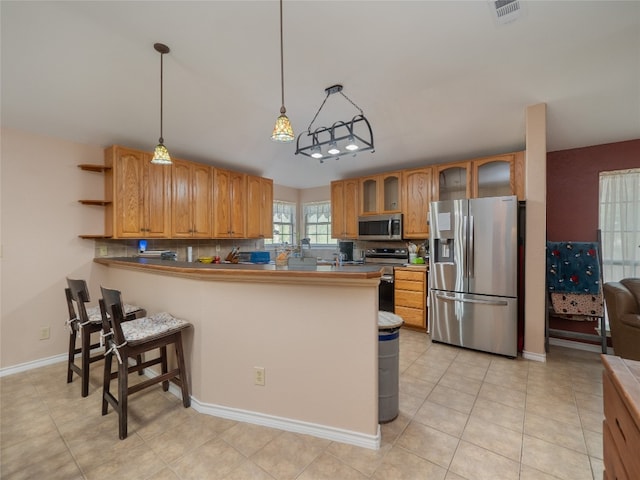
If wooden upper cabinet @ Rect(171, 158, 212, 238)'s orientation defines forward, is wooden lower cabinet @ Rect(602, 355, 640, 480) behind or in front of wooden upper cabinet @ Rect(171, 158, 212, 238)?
in front

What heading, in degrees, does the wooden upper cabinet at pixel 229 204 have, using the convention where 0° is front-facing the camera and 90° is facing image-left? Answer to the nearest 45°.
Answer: approximately 315°

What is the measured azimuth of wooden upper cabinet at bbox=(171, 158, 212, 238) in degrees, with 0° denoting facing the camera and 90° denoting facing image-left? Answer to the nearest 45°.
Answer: approximately 315°

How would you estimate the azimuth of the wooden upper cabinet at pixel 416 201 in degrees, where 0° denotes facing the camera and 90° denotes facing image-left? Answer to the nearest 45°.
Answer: approximately 45°

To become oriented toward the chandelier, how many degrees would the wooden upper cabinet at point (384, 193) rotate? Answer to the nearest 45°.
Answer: approximately 45° to its left

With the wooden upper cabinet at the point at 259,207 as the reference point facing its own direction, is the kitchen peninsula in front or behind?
in front

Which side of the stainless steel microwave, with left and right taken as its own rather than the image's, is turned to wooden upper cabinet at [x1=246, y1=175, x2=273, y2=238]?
right
